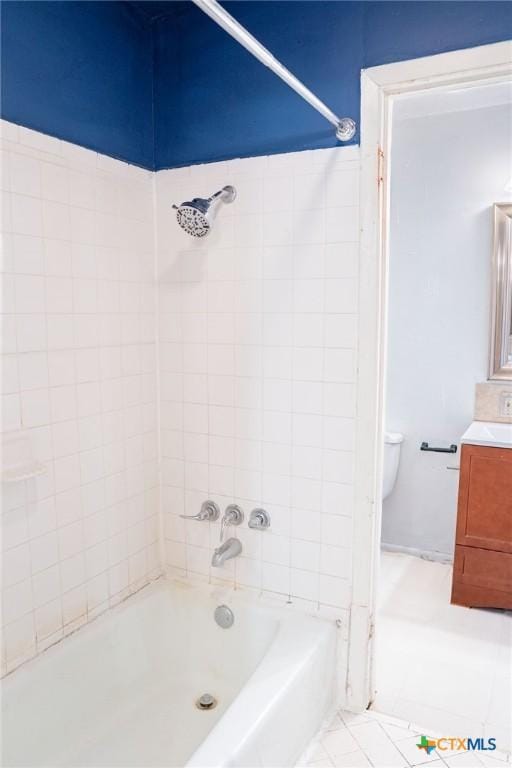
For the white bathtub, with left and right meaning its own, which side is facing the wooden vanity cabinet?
left

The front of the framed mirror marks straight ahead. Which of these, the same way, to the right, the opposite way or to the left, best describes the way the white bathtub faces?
to the left

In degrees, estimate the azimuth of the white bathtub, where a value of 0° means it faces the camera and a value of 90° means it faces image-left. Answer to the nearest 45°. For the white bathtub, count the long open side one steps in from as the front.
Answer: approximately 315°

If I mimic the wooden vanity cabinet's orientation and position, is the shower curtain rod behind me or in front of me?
in front

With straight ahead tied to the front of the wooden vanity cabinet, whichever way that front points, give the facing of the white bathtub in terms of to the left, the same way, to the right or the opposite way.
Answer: to the left
